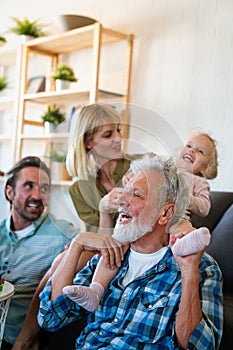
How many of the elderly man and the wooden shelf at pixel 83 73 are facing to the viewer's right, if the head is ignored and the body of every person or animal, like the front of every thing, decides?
0

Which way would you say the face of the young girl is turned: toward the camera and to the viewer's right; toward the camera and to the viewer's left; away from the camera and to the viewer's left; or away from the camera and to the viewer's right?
toward the camera and to the viewer's left

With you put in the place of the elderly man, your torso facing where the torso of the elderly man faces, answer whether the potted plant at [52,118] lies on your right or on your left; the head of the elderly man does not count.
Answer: on your right

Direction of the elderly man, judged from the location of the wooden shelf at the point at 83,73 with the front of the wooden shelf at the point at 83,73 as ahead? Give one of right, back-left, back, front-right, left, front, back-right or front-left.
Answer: front-left

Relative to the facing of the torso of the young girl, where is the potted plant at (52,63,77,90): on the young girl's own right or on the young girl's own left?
on the young girl's own right

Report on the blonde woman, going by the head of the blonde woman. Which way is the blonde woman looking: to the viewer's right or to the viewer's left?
to the viewer's right

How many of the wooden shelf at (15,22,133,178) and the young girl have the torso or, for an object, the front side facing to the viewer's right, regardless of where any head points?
0

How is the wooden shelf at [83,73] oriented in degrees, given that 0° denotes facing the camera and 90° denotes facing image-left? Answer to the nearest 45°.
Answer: approximately 45°

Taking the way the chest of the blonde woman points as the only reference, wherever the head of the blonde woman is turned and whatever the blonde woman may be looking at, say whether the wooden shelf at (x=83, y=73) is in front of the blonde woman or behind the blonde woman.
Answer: behind

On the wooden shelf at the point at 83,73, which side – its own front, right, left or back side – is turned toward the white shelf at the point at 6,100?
right
